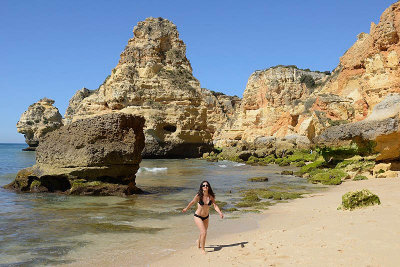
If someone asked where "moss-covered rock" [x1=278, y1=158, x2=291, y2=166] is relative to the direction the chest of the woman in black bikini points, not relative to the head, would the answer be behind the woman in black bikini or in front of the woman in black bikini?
behind

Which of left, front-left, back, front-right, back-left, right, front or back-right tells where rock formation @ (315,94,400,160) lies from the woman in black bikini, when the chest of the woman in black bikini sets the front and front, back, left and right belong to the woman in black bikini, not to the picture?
back-left

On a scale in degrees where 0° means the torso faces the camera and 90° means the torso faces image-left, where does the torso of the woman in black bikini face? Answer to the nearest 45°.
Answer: approximately 0°

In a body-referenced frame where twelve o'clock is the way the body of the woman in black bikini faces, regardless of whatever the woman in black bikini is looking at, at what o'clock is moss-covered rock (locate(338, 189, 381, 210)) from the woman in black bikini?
The moss-covered rock is roughly at 8 o'clock from the woman in black bikini.

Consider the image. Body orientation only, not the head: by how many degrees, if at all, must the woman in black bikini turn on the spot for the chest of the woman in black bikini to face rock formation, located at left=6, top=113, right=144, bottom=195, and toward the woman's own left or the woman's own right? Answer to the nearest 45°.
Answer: approximately 135° to the woman's own right

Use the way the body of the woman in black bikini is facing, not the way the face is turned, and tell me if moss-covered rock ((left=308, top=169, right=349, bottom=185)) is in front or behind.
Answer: behind
